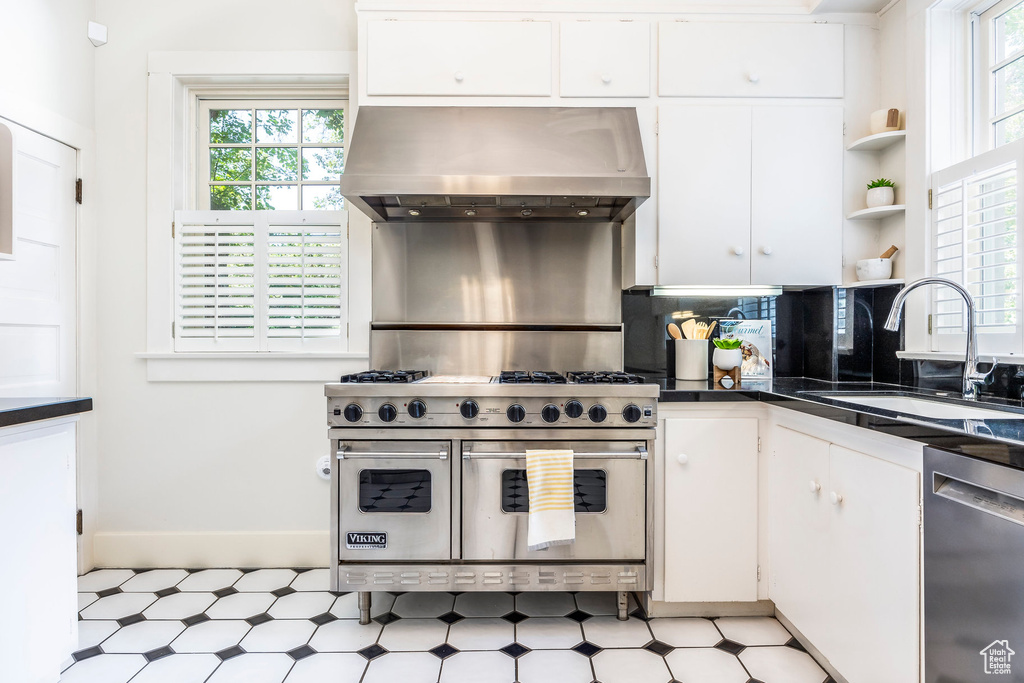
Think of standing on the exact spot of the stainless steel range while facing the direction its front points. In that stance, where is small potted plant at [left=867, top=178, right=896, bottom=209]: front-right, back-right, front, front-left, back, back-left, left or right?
left

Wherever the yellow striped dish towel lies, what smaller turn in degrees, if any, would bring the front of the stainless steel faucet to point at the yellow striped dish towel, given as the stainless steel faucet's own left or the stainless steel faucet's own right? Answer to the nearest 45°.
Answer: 0° — it already faces it

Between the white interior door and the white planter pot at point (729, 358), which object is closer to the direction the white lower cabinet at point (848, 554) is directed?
the white interior door

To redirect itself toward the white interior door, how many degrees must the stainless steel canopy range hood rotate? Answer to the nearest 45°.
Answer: approximately 90° to its right

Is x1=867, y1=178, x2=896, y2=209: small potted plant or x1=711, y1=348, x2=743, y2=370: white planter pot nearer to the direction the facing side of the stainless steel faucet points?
the white planter pot

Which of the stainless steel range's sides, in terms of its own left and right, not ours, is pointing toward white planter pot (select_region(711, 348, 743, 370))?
left

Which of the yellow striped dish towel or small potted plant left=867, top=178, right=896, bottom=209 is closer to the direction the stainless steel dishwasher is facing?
the yellow striped dish towel

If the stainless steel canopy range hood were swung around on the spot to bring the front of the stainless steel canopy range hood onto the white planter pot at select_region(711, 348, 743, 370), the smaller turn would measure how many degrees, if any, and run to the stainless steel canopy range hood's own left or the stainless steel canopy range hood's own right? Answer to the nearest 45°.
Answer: approximately 90° to the stainless steel canopy range hood's own left

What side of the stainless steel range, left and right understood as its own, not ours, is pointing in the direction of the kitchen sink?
left

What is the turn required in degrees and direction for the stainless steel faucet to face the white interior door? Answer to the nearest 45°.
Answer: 0° — it already faces it

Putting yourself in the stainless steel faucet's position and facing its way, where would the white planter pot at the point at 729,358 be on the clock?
The white planter pot is roughly at 2 o'clock from the stainless steel faucet.

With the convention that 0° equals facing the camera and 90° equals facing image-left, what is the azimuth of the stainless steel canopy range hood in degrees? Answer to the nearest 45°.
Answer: approximately 0°

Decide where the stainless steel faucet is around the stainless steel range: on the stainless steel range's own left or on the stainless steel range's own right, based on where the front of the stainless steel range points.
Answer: on the stainless steel range's own left

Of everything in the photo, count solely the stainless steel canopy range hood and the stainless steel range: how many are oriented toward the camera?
2
